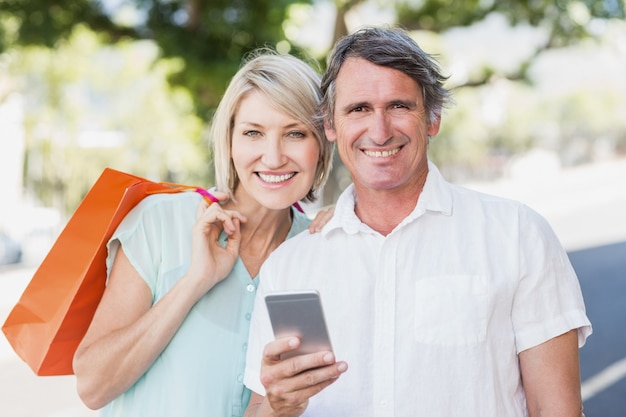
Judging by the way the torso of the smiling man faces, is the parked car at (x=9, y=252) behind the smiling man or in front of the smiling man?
behind

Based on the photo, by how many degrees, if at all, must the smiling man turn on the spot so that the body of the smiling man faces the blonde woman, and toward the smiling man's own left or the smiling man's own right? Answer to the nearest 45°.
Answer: approximately 135° to the smiling man's own right

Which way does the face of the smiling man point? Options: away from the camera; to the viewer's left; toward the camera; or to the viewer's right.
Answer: toward the camera

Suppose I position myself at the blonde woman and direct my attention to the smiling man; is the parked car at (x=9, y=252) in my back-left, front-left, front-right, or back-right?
back-left

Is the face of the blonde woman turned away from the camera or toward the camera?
toward the camera

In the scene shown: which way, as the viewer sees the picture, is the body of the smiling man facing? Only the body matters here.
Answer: toward the camera
